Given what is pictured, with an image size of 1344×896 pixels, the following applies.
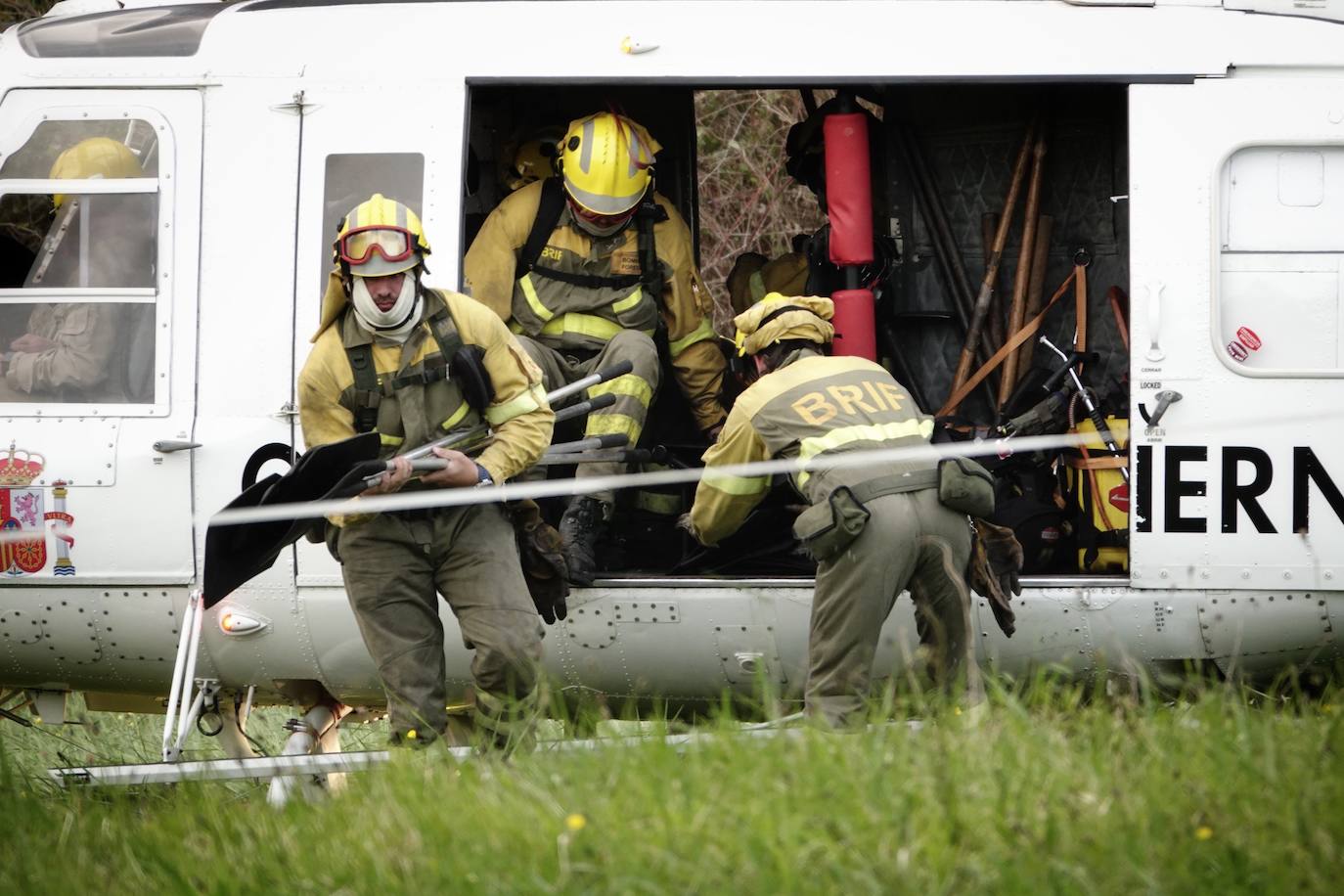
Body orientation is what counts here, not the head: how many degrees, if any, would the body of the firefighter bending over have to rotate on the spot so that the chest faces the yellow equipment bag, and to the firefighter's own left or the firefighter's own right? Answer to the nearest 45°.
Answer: approximately 90° to the firefighter's own right

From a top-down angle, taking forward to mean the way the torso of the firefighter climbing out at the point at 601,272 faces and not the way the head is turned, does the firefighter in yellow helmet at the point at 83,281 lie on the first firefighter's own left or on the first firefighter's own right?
on the first firefighter's own right

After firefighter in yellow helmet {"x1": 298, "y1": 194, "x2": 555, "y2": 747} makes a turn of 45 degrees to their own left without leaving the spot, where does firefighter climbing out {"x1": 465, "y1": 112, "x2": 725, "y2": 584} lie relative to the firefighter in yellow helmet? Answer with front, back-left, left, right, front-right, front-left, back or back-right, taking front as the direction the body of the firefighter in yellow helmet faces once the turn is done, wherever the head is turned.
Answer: left

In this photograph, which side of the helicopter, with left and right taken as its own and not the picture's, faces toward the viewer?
left

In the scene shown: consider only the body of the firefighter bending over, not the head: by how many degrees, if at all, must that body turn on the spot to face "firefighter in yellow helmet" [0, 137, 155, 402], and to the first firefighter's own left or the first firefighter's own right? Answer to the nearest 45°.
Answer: approximately 45° to the first firefighter's own left

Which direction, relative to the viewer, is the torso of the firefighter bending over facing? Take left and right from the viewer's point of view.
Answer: facing away from the viewer and to the left of the viewer

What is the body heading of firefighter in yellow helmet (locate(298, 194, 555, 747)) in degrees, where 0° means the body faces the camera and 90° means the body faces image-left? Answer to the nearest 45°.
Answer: approximately 0°

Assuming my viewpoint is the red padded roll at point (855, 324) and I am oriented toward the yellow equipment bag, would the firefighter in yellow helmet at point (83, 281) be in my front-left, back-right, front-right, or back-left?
back-right

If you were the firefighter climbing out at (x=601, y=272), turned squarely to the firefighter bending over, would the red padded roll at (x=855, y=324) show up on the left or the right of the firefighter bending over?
left

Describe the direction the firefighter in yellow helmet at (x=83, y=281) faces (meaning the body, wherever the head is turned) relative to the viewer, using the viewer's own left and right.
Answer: facing to the left of the viewer
